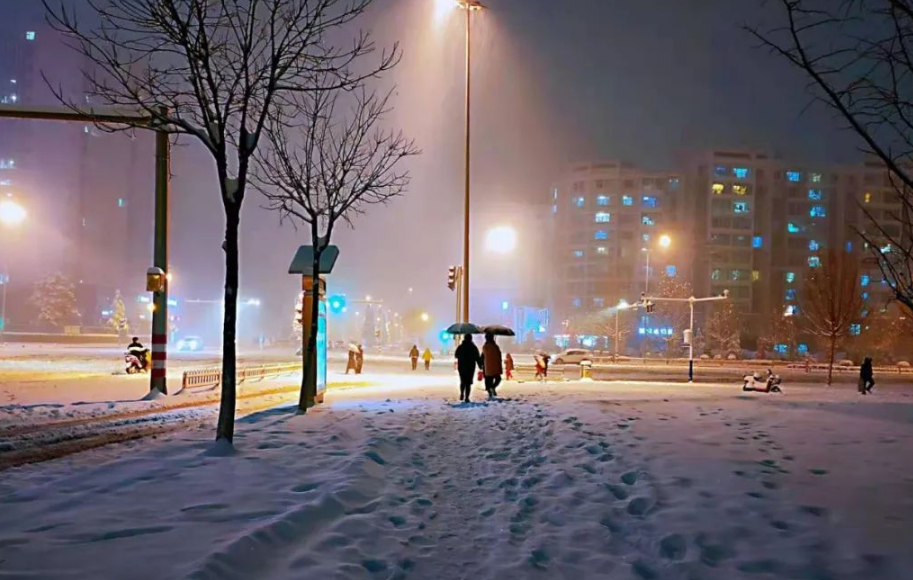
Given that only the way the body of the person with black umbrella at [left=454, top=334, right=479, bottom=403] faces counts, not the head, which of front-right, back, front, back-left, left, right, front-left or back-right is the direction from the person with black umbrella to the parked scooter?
front-right

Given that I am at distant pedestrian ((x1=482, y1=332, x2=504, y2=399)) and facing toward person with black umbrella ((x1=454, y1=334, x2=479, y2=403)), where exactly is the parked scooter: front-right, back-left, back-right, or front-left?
back-left

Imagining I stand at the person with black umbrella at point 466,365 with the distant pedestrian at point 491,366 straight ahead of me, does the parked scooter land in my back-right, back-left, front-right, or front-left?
front-right

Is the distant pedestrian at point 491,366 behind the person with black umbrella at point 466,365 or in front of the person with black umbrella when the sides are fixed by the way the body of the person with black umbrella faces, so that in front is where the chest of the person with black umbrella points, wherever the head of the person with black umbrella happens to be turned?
in front

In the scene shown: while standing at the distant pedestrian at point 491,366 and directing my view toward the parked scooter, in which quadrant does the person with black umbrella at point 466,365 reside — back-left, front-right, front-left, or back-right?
back-right

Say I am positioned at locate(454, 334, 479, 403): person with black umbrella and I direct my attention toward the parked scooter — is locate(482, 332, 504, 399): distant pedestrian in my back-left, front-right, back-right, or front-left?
front-left

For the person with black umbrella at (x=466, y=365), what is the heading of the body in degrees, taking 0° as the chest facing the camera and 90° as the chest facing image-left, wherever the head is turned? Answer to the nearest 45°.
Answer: approximately 180°
